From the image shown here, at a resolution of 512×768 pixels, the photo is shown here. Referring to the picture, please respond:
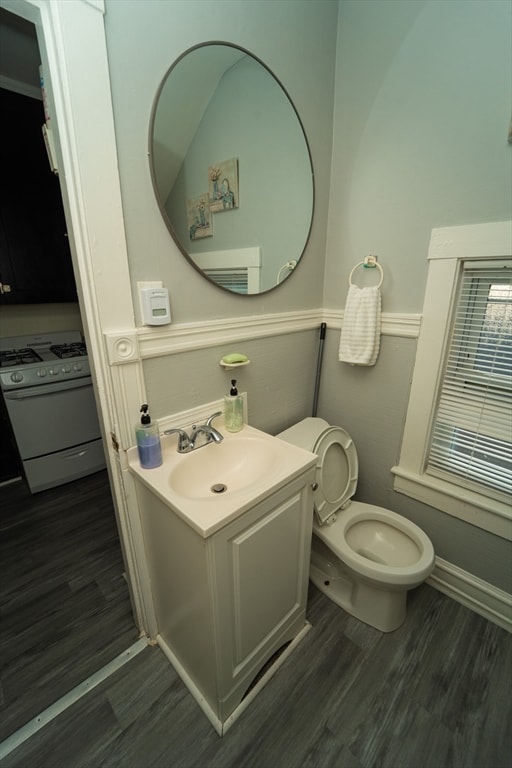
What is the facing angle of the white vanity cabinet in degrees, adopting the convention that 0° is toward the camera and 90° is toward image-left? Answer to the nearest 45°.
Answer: approximately 315°

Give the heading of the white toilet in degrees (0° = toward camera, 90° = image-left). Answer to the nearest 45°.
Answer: approximately 315°

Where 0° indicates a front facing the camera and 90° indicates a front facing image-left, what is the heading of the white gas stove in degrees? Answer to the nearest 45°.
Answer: approximately 0°

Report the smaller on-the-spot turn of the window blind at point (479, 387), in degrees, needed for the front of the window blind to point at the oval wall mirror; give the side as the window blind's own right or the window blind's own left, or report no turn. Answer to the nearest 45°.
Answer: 0° — it already faces it

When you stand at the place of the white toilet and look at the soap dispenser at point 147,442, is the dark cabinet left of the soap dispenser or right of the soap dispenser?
right

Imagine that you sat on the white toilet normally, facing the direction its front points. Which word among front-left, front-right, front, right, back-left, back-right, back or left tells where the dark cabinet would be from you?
back-right

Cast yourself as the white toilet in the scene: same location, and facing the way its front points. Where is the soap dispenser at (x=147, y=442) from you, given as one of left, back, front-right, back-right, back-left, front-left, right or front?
right

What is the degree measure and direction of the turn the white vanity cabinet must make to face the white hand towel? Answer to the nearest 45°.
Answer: approximately 90° to its left

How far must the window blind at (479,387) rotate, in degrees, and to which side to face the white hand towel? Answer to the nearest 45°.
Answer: approximately 45° to its right

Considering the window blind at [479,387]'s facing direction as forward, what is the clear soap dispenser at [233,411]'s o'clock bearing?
The clear soap dispenser is roughly at 12 o'clock from the window blind.

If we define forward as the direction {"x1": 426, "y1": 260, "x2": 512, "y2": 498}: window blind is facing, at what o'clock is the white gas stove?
The white gas stove is roughly at 1 o'clock from the window blind.

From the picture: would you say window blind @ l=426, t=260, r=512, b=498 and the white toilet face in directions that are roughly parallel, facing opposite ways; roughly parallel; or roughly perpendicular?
roughly perpendicular
